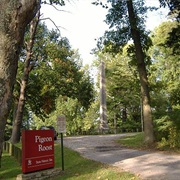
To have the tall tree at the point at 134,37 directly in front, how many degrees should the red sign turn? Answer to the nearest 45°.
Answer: approximately 90° to its left

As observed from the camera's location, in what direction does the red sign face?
facing the viewer and to the right of the viewer
